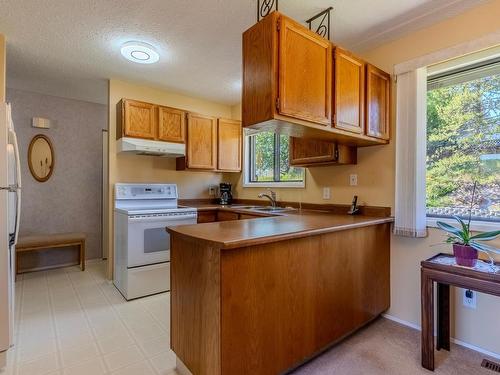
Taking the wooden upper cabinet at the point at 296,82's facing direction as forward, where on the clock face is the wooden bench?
The wooden bench is roughly at 5 o'clock from the wooden upper cabinet.

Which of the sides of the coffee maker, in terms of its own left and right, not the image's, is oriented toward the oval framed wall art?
right

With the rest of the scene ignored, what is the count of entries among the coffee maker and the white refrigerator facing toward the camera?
1

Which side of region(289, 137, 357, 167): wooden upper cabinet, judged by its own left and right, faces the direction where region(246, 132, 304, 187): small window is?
right

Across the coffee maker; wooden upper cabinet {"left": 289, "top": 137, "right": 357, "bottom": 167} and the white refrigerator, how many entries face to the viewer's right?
1

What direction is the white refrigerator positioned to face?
to the viewer's right

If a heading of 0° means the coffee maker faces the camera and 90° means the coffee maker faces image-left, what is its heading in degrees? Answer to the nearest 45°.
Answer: approximately 0°

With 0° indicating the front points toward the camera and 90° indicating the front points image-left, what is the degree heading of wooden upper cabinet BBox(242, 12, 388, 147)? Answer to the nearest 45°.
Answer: approximately 315°

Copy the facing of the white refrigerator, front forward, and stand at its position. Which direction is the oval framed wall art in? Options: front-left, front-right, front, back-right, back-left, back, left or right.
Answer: left

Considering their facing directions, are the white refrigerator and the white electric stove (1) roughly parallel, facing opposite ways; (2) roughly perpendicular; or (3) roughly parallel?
roughly perpendicular

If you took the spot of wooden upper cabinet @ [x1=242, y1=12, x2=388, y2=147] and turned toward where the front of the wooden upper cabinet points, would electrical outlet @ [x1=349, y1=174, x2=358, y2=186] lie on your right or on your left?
on your left

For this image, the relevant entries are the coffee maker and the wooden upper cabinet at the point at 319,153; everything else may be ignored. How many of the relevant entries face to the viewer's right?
0

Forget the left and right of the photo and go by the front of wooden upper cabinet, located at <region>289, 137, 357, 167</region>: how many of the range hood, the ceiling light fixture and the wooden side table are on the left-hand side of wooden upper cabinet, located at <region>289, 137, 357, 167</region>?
1

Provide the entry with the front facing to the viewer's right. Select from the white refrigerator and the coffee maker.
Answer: the white refrigerator
